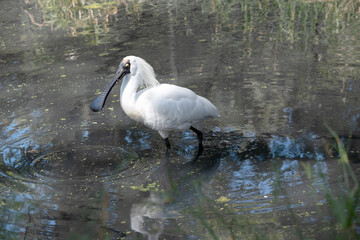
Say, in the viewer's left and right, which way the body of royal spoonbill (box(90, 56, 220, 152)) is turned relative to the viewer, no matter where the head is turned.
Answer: facing to the left of the viewer
